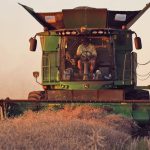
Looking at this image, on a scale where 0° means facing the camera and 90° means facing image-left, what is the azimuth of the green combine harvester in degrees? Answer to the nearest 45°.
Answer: approximately 0°
